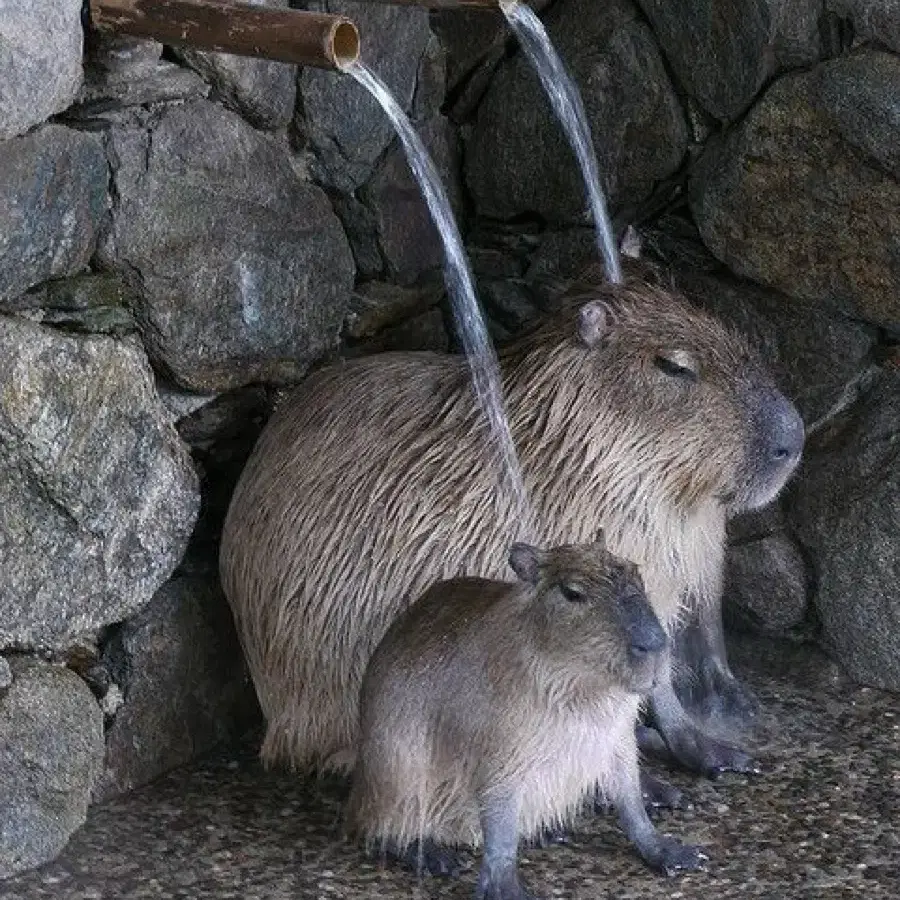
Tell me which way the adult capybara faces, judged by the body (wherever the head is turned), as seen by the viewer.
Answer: to the viewer's right
